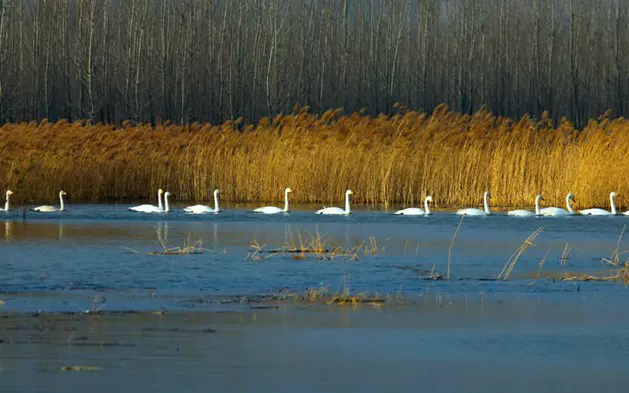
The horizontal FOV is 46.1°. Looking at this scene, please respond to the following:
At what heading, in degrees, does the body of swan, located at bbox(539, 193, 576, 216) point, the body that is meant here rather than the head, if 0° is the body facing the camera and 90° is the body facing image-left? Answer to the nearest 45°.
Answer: approximately 270°
